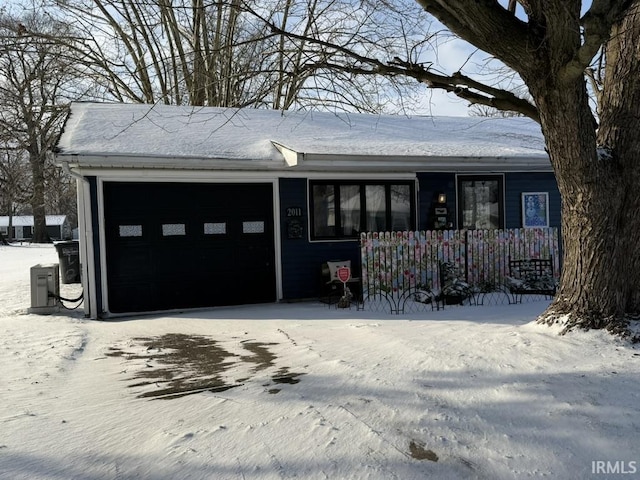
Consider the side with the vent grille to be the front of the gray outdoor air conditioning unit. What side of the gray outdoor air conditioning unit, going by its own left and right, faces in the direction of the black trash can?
back

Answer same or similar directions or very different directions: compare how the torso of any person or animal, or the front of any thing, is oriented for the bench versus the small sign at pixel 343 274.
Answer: same or similar directions

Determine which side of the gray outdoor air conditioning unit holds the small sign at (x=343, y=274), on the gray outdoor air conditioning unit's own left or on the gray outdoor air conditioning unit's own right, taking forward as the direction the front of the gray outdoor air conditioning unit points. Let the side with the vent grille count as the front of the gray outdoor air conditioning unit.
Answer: on the gray outdoor air conditioning unit's own left

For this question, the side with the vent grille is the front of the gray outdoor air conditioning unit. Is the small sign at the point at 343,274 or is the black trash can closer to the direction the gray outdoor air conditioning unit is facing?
the small sign

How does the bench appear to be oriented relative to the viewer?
toward the camera

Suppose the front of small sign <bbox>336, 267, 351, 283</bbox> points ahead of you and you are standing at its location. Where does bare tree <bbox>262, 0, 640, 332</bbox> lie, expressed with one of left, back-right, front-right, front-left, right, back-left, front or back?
front-left

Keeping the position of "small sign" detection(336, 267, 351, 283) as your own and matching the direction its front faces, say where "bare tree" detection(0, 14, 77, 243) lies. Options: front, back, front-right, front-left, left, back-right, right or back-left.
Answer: back-right

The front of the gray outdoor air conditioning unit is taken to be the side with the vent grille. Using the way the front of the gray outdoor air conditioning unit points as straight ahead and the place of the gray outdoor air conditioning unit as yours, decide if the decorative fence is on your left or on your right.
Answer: on your left

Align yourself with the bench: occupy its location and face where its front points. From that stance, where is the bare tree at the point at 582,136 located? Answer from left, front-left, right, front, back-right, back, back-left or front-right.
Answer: front

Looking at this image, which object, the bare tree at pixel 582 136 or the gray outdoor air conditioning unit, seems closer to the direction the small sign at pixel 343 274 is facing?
the bare tree

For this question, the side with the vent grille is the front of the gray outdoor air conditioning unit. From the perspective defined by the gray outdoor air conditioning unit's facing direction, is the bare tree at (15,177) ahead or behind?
behind

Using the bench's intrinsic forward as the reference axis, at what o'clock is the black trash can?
The black trash can is roughly at 3 o'clock from the bench.

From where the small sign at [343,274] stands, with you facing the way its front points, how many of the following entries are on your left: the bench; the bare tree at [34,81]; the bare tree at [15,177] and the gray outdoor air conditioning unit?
1

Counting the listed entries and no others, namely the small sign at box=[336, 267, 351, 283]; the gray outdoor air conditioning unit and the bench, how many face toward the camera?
3
